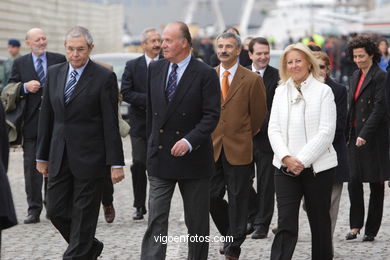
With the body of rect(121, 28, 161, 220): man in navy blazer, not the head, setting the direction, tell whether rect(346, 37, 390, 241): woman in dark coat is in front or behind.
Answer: in front

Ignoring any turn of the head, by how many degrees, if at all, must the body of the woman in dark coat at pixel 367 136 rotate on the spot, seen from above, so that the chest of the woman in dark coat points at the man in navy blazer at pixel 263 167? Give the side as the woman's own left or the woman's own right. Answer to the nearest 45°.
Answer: approximately 45° to the woman's own right

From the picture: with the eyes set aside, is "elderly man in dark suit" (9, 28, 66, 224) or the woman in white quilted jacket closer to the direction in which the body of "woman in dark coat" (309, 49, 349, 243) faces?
the woman in white quilted jacket

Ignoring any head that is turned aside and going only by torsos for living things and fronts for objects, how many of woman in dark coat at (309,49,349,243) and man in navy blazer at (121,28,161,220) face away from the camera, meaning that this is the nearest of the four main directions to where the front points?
0

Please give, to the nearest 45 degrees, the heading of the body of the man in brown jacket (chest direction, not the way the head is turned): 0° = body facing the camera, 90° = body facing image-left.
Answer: approximately 45°
